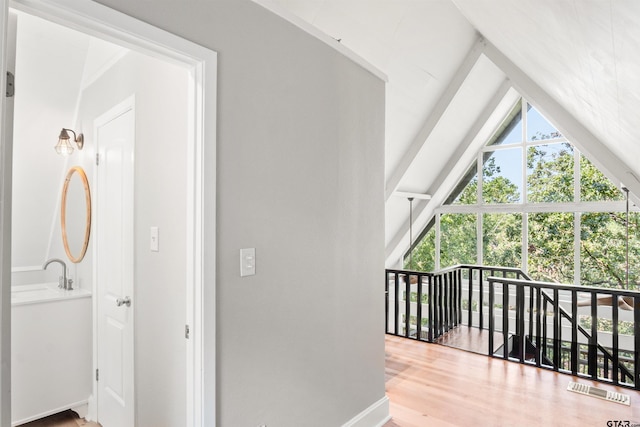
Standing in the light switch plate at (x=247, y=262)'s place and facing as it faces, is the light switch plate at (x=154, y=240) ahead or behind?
behind

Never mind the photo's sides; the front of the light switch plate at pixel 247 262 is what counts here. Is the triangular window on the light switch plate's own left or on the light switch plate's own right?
on the light switch plate's own left

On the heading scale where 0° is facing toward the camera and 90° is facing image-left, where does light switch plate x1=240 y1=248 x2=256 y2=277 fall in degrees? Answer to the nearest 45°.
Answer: approximately 315°

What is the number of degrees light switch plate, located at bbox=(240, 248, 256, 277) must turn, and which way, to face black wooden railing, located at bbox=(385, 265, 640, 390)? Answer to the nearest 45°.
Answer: approximately 90° to its left

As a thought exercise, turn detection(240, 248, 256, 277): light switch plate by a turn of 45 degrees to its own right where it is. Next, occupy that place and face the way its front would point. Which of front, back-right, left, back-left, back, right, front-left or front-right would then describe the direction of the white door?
back-right

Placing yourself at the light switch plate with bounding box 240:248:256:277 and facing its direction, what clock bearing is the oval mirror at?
The oval mirror is roughly at 6 o'clock from the light switch plate.

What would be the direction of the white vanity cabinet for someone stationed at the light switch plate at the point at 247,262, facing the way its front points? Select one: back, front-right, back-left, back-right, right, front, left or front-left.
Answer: back

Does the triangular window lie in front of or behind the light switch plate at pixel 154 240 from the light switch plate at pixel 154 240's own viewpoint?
behind

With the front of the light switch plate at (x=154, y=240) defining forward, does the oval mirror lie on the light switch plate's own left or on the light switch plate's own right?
on the light switch plate's own right

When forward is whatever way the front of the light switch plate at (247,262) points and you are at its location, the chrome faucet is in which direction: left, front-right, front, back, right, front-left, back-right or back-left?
back

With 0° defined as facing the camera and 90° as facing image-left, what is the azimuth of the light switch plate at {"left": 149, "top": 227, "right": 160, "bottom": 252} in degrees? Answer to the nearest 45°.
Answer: approximately 45°
